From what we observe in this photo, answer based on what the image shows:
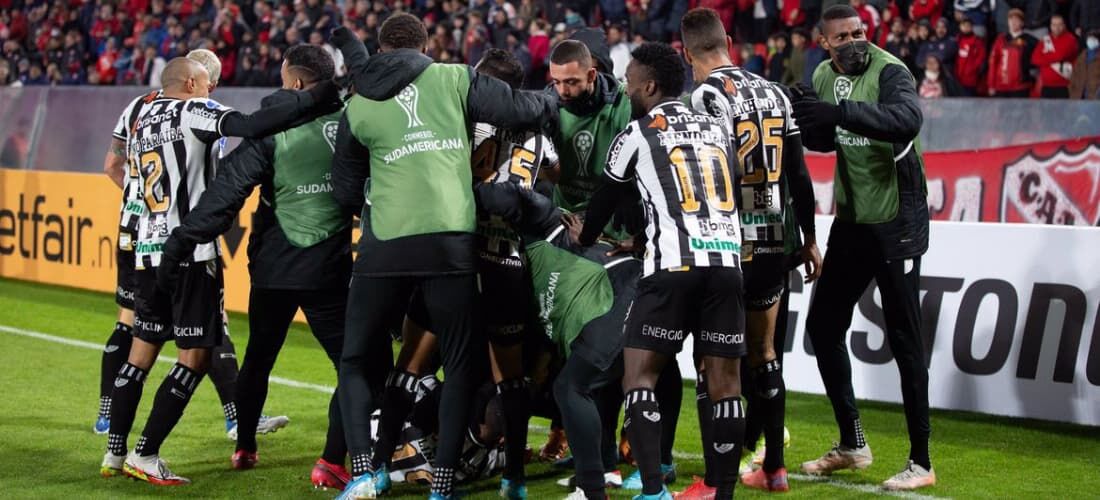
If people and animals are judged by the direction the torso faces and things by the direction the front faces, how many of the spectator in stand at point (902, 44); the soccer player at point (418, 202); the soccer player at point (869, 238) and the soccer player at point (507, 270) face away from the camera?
2

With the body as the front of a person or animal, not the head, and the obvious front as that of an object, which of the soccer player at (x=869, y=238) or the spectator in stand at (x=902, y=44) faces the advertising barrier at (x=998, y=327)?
the spectator in stand

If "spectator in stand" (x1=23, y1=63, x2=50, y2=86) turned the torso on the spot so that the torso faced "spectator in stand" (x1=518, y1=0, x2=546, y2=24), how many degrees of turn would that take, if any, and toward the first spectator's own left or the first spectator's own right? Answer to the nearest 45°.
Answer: approximately 45° to the first spectator's own left

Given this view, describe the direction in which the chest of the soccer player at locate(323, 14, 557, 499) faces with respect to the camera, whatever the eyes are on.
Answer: away from the camera

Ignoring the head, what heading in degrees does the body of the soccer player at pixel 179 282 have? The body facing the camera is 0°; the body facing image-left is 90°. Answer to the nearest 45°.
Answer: approximately 225°

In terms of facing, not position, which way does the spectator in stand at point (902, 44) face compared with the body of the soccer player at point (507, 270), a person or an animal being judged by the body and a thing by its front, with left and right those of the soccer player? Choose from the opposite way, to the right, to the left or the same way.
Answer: the opposite way

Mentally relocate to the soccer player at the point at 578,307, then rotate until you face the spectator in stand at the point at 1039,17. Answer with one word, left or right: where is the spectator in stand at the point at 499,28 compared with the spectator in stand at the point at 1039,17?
left

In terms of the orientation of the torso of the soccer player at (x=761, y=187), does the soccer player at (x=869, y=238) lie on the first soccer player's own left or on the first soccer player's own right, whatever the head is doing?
on the first soccer player's own right

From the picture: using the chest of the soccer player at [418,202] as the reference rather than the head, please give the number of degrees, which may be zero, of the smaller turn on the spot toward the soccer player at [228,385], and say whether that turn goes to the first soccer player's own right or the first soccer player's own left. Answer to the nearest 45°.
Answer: approximately 45° to the first soccer player's own left

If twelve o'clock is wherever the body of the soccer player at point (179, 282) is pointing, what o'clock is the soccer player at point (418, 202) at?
the soccer player at point (418, 202) is roughly at 3 o'clock from the soccer player at point (179, 282).

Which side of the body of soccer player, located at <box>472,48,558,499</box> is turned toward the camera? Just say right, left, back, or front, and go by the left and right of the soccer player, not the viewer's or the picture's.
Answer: back

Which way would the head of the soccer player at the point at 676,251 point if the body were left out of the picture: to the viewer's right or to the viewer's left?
to the viewer's left

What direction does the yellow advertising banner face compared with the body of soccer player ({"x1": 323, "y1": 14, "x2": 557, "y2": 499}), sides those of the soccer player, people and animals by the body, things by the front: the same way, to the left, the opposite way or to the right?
the opposite way

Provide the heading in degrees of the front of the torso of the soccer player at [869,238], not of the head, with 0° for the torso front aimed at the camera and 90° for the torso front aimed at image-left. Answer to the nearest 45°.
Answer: approximately 45°
